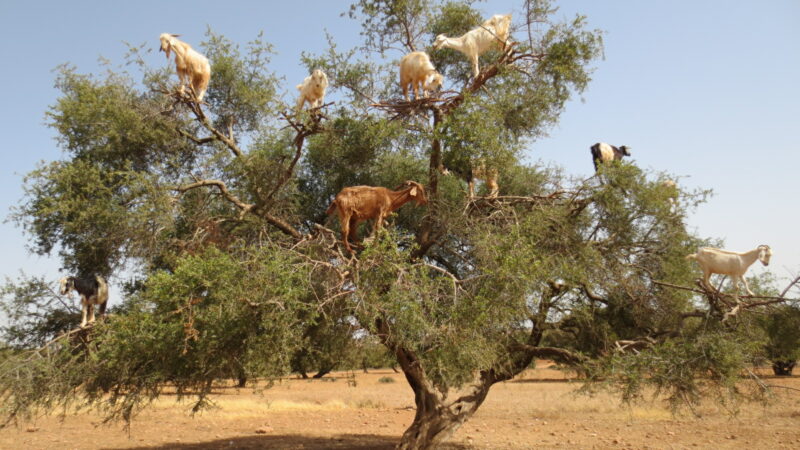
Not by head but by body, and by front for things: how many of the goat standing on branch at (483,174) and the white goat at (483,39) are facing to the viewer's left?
2

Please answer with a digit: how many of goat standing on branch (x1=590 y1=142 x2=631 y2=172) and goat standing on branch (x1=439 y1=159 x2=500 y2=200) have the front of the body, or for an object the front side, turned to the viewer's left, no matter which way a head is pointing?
1

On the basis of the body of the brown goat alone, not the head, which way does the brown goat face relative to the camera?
to the viewer's right

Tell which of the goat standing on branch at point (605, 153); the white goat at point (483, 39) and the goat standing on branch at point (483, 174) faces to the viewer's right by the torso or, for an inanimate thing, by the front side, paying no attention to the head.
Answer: the goat standing on branch at point (605, 153)

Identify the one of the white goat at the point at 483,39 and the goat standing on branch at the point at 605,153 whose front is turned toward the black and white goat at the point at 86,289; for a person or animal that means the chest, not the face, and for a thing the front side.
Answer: the white goat

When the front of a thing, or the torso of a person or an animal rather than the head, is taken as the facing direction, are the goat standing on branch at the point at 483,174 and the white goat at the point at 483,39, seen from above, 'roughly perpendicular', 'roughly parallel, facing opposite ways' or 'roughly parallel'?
roughly parallel

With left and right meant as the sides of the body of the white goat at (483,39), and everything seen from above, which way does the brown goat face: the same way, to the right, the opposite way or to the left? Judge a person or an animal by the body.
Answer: the opposite way

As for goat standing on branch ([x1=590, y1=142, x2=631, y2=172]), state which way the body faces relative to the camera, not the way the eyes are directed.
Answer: to the viewer's right

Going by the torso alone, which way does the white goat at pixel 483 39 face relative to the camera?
to the viewer's left

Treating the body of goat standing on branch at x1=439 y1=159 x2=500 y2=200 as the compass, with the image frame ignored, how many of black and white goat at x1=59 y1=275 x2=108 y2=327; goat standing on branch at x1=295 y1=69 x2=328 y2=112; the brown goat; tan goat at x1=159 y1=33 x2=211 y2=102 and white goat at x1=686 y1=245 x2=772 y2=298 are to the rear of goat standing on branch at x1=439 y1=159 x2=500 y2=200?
1

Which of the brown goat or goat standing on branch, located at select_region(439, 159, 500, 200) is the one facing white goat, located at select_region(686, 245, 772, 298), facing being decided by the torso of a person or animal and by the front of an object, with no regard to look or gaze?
the brown goat
